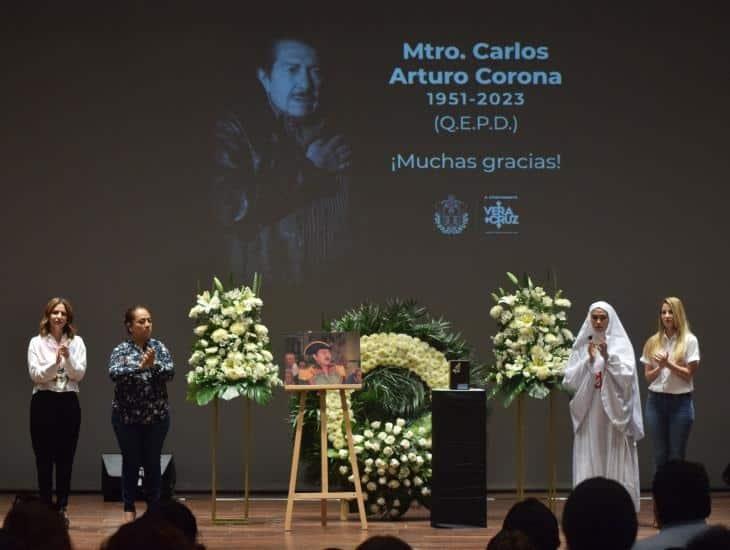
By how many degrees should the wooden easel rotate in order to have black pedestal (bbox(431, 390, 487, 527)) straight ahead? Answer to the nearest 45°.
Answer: approximately 90° to its left

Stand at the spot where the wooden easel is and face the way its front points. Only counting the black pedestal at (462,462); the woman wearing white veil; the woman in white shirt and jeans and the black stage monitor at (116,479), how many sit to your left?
3

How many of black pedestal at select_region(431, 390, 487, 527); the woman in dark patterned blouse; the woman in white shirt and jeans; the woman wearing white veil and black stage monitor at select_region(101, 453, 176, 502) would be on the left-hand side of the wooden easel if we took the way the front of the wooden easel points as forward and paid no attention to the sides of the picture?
3

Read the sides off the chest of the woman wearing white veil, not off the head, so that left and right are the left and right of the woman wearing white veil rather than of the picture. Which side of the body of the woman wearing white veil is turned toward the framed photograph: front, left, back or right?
right

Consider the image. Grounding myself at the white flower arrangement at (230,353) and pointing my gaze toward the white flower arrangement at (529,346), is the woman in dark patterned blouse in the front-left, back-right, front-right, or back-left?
back-right

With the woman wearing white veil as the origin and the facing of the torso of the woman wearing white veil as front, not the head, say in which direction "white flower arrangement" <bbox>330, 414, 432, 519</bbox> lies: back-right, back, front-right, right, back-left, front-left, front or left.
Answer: right

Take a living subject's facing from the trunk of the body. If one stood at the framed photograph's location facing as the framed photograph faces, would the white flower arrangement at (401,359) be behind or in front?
behind

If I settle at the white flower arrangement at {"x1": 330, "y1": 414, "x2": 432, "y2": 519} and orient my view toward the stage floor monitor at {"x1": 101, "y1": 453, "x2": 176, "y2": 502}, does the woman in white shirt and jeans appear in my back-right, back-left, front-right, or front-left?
back-right

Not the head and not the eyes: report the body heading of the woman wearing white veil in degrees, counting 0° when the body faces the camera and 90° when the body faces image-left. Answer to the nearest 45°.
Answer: approximately 0°
